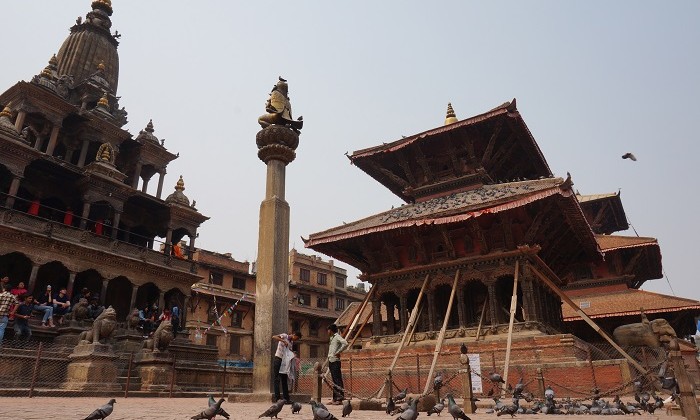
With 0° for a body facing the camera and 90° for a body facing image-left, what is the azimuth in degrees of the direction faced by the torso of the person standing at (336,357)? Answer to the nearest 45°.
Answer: approximately 90°

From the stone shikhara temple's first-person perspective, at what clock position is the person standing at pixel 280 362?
The person standing is roughly at 1 o'clock from the stone shikhara temple.

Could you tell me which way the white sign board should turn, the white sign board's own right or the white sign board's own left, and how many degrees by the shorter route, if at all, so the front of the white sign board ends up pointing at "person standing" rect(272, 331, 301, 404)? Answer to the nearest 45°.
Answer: approximately 45° to the white sign board's own right

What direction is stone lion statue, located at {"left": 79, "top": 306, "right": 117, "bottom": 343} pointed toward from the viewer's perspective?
to the viewer's right

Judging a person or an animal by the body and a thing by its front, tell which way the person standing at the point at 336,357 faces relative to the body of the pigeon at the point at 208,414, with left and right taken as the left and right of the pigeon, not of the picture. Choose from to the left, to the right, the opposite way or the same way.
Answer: the opposite way

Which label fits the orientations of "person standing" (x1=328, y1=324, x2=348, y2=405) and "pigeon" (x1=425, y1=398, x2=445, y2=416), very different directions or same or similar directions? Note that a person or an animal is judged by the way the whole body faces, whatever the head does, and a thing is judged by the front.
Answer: very different directions

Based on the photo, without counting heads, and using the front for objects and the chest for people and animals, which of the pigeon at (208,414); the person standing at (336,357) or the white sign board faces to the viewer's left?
the person standing

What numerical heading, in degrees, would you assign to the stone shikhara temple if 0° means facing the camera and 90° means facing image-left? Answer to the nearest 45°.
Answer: approximately 315°

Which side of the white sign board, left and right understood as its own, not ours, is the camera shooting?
front

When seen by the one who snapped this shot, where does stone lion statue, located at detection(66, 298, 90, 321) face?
facing to the right of the viewer

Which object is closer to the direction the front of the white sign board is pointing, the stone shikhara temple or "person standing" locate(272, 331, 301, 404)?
the person standing

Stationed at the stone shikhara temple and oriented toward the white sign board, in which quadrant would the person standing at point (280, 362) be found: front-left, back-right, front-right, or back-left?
front-right
